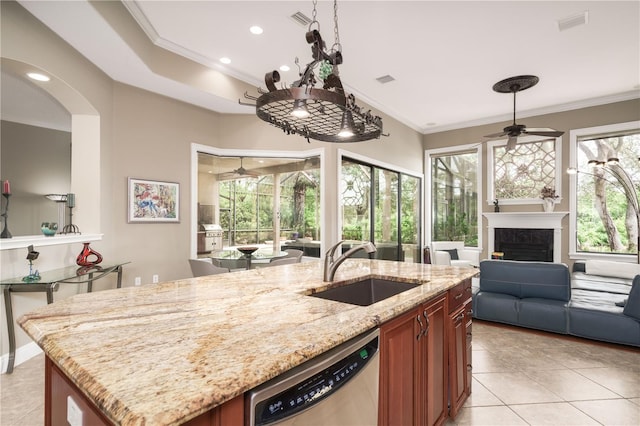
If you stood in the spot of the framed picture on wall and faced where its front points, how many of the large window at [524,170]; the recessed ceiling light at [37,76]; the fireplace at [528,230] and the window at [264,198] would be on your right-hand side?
1

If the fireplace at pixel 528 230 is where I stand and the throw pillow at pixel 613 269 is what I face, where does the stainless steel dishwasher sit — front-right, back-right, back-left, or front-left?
front-right

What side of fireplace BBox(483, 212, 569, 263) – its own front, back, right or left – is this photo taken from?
front

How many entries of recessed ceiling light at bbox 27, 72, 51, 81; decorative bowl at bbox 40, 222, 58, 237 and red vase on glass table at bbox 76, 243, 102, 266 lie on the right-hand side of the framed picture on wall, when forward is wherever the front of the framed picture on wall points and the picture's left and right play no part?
3

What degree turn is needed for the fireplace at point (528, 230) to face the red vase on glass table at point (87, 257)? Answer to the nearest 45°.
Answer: approximately 45° to its right

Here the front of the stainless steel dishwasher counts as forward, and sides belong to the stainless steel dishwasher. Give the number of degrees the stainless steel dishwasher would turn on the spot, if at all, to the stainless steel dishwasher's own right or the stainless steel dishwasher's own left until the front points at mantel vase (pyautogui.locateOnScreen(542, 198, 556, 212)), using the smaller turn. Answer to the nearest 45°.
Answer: approximately 90° to the stainless steel dishwasher's own left

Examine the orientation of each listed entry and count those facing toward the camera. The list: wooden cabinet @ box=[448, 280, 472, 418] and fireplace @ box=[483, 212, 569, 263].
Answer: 1

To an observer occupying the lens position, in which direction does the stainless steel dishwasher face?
facing the viewer and to the right of the viewer

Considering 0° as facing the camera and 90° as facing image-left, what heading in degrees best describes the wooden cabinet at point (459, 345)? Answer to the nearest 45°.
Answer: approximately 270°

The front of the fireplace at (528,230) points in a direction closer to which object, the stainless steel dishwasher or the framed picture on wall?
the stainless steel dishwasher

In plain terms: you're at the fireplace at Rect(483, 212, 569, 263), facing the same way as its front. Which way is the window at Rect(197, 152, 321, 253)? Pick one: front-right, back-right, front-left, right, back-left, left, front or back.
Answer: front-right

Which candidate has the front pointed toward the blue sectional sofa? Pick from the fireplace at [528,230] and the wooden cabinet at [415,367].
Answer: the fireplace

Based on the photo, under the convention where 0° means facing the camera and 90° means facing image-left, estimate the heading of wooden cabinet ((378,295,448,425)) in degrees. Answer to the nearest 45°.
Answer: approximately 315°

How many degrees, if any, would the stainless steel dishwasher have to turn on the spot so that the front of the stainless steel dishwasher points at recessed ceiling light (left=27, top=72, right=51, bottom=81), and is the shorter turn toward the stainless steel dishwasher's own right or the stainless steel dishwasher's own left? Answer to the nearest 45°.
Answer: approximately 180°
